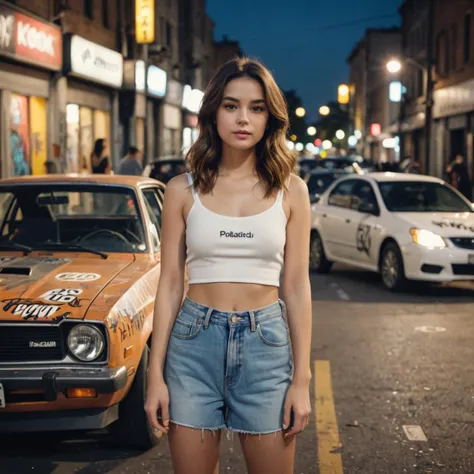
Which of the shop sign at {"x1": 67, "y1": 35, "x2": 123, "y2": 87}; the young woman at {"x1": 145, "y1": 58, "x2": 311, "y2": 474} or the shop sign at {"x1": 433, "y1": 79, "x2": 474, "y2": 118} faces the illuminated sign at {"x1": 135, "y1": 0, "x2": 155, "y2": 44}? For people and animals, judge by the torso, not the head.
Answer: the shop sign at {"x1": 433, "y1": 79, "x2": 474, "y2": 118}

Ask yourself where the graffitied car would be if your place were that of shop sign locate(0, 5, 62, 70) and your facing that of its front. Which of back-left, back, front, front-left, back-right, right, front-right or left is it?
front-right

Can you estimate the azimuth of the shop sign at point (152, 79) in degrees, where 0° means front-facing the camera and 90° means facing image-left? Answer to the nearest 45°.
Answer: approximately 315°

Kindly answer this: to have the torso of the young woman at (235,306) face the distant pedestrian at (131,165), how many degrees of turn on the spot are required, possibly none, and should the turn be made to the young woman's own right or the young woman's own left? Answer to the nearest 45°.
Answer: approximately 180°

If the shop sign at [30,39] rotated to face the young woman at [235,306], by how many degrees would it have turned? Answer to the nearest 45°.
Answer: approximately 45° to its right

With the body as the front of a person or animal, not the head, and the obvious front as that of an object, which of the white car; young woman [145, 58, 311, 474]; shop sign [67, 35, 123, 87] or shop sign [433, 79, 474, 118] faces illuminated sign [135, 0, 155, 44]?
shop sign [433, 79, 474, 118]

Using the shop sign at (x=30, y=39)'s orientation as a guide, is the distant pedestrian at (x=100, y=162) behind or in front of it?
in front

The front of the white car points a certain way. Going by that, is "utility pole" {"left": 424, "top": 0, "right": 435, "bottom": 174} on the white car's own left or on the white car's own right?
on the white car's own left

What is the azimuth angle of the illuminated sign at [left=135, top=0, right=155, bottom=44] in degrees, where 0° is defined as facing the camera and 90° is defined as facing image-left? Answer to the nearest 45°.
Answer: approximately 0°

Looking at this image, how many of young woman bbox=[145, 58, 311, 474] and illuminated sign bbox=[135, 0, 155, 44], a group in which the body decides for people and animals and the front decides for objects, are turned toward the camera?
2
